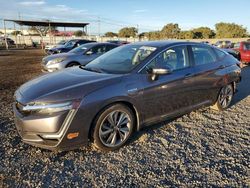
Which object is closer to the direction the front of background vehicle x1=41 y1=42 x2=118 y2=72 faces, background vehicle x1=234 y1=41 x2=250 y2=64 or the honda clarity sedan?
the honda clarity sedan

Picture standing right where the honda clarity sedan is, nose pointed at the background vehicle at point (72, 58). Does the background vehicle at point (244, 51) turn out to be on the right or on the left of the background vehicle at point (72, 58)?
right

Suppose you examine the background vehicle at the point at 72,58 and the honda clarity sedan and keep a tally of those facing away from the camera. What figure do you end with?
0

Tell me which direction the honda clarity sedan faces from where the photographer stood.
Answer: facing the viewer and to the left of the viewer

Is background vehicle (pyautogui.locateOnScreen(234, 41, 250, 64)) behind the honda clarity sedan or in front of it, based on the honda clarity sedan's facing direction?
behind

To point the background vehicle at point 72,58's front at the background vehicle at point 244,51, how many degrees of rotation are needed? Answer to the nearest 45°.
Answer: approximately 135° to its left

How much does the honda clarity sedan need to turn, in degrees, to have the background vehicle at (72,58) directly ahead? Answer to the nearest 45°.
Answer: approximately 135° to its right

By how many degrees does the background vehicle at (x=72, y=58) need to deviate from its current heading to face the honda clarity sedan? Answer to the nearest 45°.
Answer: approximately 45° to its left

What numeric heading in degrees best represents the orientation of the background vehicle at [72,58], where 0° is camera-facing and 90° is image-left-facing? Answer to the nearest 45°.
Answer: approximately 45°
